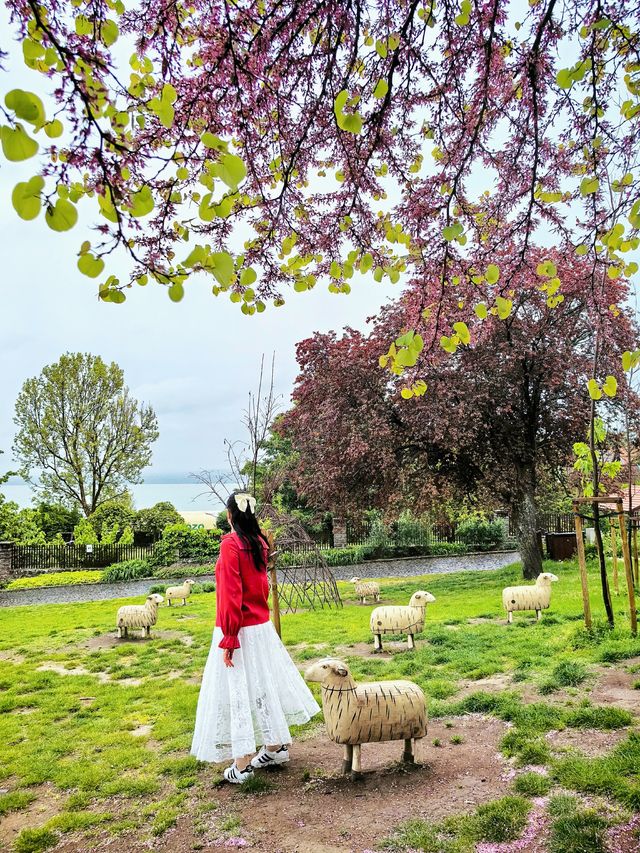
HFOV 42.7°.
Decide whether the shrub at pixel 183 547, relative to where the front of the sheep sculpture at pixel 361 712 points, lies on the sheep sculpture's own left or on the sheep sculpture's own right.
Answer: on the sheep sculpture's own right

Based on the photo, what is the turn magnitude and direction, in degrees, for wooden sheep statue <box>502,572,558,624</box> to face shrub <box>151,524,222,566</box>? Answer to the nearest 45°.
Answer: approximately 135° to its left

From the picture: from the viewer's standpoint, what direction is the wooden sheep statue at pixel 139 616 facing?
to the viewer's right

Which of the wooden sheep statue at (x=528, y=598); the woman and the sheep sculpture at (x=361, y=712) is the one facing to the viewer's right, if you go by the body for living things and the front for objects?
the wooden sheep statue

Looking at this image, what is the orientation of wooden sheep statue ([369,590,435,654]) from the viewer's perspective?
to the viewer's right

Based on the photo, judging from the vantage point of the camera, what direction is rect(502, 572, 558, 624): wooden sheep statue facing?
facing to the right of the viewer

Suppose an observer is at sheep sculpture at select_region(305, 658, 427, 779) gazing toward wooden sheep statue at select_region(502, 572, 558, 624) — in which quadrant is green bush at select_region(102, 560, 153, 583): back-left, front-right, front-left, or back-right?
front-left

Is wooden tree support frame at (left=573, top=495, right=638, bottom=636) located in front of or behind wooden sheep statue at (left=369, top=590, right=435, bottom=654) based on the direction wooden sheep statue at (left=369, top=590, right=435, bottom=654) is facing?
in front

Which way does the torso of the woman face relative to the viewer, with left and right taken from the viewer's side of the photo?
facing away from the viewer and to the left of the viewer

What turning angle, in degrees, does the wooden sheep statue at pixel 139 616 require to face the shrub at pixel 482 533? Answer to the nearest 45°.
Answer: approximately 45° to its left

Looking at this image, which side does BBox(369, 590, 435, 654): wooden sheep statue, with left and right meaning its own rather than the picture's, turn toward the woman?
right

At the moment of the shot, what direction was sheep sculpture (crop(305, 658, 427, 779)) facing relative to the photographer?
facing the viewer and to the left of the viewer

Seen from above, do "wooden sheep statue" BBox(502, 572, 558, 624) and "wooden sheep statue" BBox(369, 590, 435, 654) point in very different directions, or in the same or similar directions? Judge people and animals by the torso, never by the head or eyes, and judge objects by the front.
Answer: same or similar directions

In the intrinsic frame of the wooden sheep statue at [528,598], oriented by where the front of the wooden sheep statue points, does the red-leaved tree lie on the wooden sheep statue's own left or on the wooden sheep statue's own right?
on the wooden sheep statue's own left

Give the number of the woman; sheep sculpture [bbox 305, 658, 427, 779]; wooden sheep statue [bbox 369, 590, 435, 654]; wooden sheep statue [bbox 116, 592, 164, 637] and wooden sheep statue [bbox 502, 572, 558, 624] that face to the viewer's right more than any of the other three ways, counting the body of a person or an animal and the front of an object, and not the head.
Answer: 3

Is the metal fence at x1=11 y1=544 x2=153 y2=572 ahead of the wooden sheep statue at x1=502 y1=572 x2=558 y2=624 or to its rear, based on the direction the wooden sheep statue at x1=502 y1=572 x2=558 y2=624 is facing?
to the rear

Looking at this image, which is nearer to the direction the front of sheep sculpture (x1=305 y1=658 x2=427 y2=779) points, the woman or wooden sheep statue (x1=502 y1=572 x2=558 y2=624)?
the woman

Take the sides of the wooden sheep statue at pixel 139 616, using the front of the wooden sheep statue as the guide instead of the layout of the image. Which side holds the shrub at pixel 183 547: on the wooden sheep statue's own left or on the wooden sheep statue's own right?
on the wooden sheep statue's own left

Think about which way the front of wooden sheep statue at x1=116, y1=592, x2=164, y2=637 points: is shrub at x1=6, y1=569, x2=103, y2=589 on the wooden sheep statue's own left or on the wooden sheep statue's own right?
on the wooden sheep statue's own left
